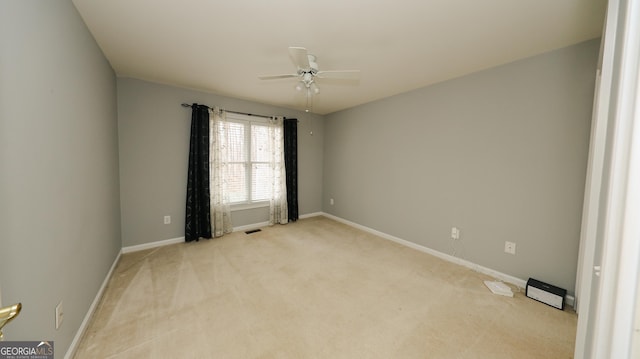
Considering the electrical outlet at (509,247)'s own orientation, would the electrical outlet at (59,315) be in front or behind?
in front

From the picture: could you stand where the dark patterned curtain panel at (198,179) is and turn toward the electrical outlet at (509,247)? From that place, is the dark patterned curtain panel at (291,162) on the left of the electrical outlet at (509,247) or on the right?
left

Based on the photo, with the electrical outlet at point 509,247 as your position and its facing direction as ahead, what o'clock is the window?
The window is roughly at 1 o'clock from the electrical outlet.

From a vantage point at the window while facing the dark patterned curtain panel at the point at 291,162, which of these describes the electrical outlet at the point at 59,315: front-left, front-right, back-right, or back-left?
back-right

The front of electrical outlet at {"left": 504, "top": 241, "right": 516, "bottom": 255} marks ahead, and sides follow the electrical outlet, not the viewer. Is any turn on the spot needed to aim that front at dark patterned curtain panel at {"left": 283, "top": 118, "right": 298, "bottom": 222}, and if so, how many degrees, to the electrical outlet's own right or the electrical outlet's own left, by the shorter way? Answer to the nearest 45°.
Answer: approximately 45° to the electrical outlet's own right

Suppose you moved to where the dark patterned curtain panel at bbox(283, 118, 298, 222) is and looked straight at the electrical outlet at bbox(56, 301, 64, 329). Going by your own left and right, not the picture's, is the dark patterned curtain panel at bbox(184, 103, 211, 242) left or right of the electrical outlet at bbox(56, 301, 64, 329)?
right

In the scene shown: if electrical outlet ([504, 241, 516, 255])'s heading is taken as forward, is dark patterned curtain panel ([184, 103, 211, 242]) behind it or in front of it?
in front

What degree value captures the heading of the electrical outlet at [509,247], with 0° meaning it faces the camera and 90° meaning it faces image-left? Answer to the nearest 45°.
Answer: approximately 45°
